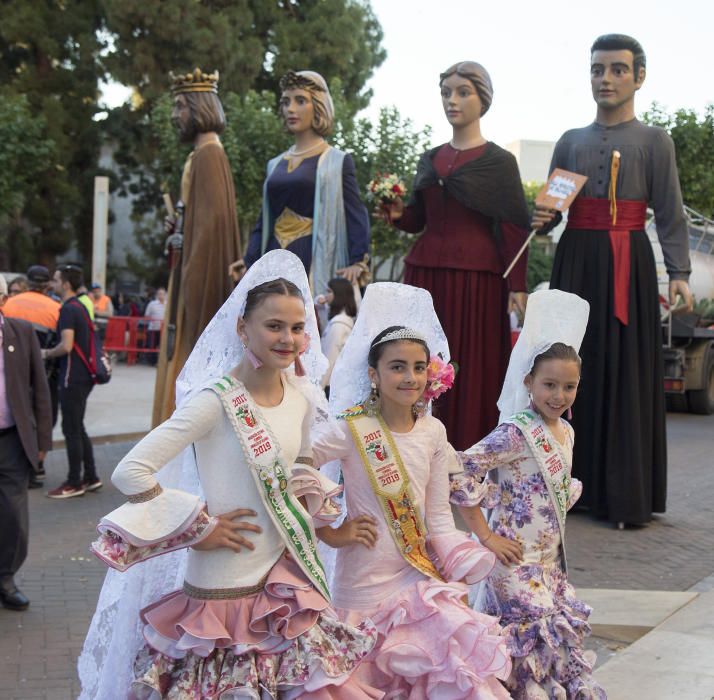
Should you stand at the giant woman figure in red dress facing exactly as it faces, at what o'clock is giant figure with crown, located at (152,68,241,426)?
The giant figure with crown is roughly at 2 o'clock from the giant woman figure in red dress.

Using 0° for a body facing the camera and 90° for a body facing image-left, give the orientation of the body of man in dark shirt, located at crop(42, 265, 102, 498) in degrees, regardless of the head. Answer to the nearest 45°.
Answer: approximately 90°

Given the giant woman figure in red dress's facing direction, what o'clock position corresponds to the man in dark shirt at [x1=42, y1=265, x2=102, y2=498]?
The man in dark shirt is roughly at 2 o'clock from the giant woman figure in red dress.

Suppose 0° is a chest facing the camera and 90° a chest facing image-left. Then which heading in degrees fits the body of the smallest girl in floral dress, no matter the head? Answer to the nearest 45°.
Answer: approximately 315°

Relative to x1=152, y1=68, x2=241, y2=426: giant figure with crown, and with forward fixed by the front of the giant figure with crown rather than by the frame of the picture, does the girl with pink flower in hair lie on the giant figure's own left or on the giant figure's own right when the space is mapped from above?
on the giant figure's own left

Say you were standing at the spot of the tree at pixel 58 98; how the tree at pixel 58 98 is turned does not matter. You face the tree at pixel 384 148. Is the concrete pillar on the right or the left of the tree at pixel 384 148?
right

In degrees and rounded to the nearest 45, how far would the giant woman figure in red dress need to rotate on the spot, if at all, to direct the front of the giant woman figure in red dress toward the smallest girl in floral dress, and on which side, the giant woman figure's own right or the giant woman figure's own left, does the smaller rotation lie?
approximately 45° to the giant woman figure's own left

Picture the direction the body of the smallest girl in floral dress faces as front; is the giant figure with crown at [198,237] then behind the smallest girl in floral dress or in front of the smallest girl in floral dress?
behind
